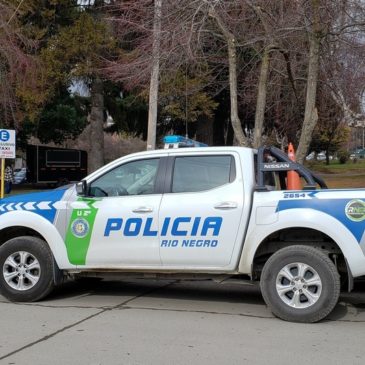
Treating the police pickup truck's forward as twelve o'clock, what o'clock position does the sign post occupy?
The sign post is roughly at 2 o'clock from the police pickup truck.

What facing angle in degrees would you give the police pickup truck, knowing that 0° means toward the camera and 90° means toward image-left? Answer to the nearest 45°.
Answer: approximately 90°
